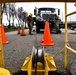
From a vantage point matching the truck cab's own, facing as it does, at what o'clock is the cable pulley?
The cable pulley is roughly at 12 o'clock from the truck cab.

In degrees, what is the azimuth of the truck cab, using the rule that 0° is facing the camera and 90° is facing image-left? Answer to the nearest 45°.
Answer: approximately 0°
